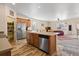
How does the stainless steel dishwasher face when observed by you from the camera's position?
facing the viewer and to the left of the viewer

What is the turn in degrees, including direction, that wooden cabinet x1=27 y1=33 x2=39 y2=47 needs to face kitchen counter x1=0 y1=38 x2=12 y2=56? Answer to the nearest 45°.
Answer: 0° — it already faces it

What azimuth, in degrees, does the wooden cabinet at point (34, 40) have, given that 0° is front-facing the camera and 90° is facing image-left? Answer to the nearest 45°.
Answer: approximately 45°

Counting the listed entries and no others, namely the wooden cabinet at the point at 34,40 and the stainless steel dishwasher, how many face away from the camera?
0

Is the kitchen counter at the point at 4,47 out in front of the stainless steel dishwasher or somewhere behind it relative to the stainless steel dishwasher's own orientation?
in front
